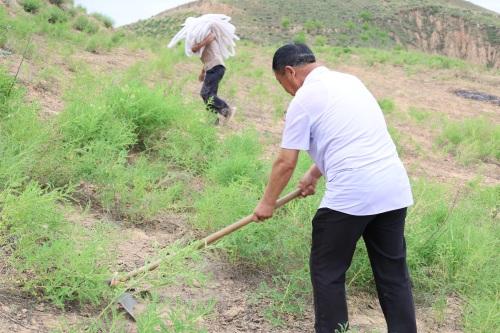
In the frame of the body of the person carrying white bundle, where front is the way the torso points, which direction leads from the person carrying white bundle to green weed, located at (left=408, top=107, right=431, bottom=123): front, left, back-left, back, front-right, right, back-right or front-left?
back-right

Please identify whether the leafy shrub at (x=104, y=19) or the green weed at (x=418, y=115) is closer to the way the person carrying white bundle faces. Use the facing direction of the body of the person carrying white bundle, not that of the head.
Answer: the leafy shrub

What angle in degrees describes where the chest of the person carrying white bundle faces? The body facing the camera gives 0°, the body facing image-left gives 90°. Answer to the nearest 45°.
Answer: approximately 90°

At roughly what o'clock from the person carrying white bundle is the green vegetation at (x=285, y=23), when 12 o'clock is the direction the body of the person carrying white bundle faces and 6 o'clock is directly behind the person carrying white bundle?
The green vegetation is roughly at 3 o'clock from the person carrying white bundle.

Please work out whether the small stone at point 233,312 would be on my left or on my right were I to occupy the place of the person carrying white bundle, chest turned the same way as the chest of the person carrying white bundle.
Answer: on my left
